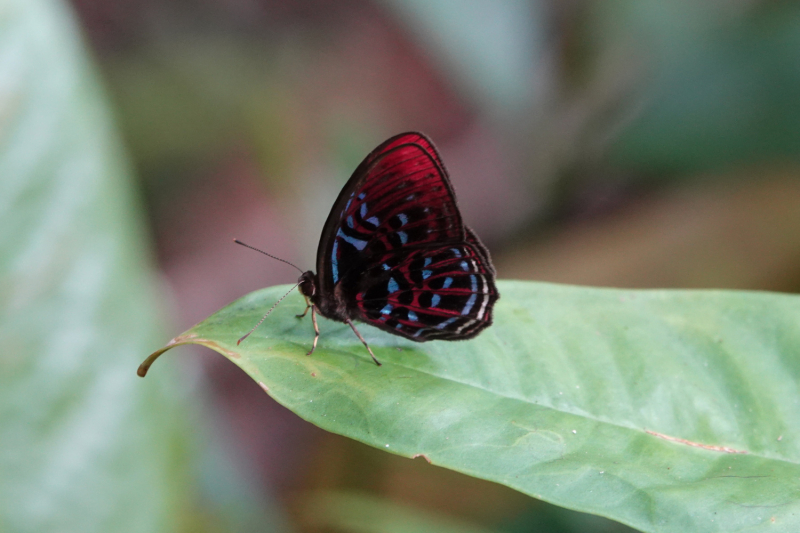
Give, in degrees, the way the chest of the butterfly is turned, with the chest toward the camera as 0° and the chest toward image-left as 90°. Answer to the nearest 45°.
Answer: approximately 90°

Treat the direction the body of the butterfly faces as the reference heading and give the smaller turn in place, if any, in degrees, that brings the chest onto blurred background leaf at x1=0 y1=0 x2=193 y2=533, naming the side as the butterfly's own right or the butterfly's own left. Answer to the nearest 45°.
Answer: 0° — it already faces it
